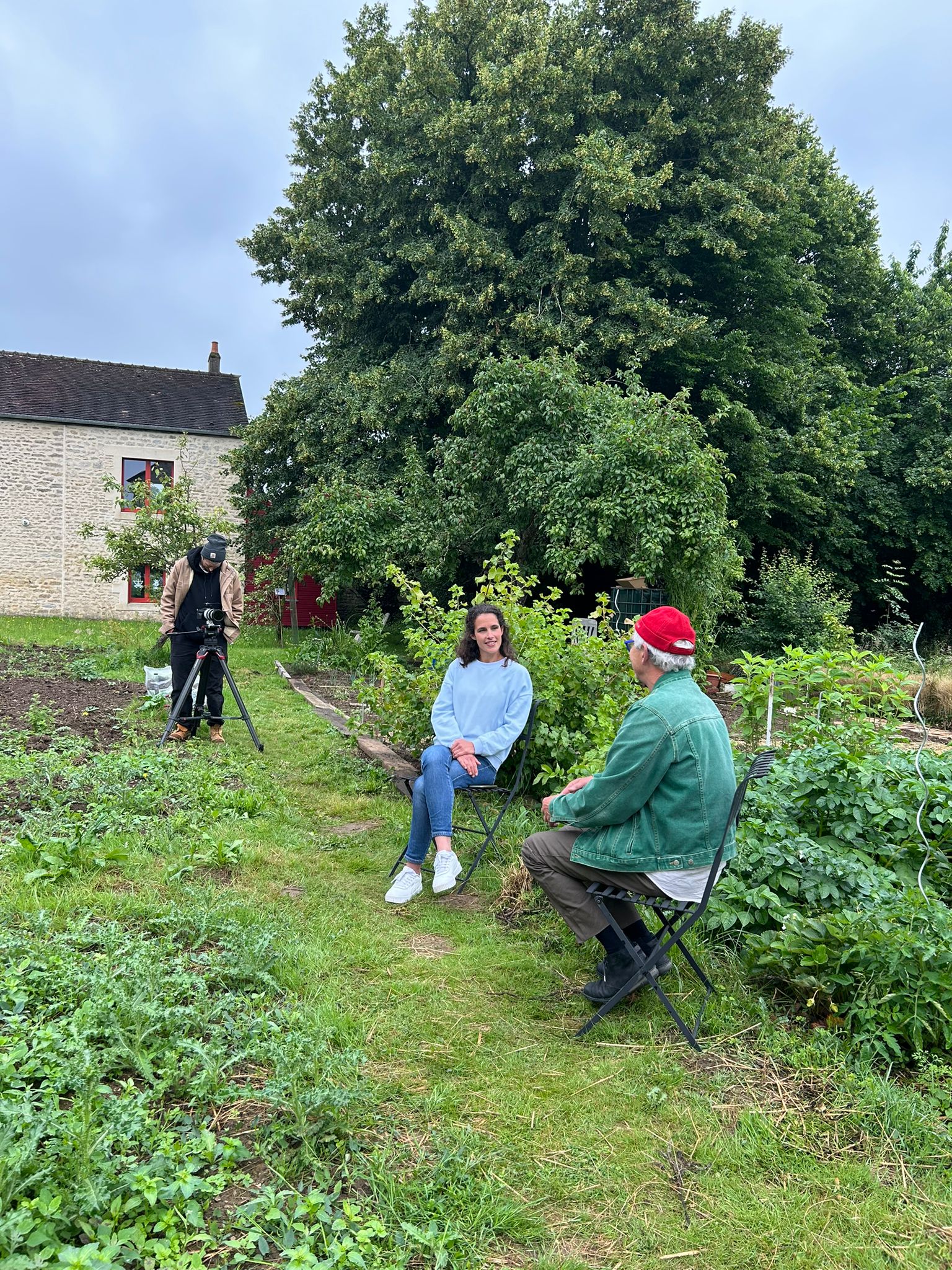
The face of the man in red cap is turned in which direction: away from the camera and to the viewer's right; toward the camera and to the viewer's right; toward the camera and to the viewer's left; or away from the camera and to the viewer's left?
away from the camera and to the viewer's left

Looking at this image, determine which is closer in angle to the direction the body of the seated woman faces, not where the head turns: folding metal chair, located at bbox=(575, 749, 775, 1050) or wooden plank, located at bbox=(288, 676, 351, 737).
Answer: the folding metal chair

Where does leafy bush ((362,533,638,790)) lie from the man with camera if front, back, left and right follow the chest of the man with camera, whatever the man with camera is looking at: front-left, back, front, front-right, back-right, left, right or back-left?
front-left

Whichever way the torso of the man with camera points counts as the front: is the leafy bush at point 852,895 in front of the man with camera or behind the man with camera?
in front

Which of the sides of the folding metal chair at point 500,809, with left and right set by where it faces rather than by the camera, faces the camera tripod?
right

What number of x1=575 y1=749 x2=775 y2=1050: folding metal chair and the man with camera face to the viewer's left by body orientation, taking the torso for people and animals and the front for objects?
1

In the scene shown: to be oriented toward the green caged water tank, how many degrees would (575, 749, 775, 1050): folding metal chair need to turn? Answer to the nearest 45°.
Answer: approximately 90° to its right

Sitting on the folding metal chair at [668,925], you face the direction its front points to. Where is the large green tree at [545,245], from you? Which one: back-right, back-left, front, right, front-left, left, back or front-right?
right

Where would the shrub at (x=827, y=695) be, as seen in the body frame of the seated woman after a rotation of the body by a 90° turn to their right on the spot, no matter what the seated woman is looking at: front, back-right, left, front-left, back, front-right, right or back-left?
back-right

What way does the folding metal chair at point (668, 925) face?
to the viewer's left
